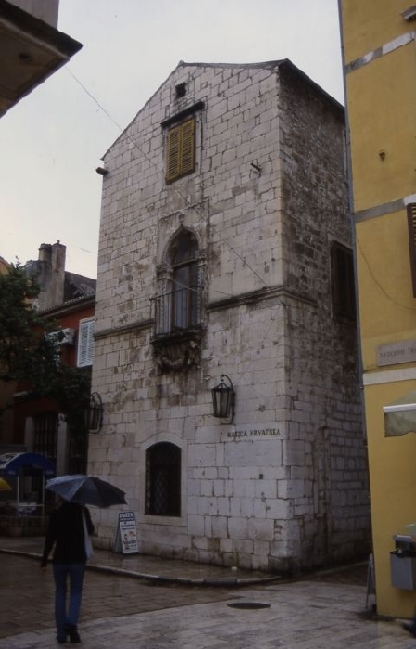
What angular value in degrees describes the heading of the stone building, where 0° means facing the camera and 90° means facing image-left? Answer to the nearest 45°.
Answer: approximately 45°

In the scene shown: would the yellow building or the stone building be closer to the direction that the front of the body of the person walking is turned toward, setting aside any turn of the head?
the stone building

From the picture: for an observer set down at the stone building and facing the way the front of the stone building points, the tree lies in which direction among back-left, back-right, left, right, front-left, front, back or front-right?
right

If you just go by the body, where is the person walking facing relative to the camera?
away from the camera

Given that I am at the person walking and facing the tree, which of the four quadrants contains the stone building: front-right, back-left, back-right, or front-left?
front-right

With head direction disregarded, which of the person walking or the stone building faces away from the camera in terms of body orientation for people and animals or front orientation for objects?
the person walking

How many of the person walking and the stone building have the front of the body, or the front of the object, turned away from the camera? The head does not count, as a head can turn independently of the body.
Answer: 1

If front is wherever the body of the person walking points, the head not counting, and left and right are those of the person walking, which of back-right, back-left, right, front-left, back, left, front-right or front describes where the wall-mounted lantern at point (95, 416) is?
front

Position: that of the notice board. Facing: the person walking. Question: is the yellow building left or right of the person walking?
left

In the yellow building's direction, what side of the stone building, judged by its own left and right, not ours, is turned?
left

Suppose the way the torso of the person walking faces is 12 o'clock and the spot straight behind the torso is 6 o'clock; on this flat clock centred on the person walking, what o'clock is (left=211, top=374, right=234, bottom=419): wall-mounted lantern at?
The wall-mounted lantern is roughly at 1 o'clock from the person walking.

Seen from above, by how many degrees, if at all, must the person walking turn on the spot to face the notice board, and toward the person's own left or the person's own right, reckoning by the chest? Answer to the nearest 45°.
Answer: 0° — they already face it
